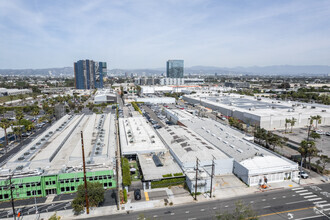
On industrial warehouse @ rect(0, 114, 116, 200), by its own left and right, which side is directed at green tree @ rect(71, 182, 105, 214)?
front

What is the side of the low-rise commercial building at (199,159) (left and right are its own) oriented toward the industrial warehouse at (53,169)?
right

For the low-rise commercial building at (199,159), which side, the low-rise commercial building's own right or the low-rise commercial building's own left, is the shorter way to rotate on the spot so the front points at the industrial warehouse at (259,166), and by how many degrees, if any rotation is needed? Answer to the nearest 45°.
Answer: approximately 90° to the low-rise commercial building's own left

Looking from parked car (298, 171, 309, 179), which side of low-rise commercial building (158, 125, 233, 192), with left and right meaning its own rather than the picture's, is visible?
left

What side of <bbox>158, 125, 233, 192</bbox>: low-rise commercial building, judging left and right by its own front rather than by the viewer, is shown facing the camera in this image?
front

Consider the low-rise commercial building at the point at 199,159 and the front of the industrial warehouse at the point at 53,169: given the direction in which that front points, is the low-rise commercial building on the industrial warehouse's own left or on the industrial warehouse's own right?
on the industrial warehouse's own left

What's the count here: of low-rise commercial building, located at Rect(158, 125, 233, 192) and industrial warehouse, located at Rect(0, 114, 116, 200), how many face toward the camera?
2

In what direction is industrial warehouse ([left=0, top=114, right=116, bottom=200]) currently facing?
toward the camera

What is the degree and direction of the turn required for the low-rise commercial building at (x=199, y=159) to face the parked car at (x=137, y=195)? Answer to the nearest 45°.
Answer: approximately 45° to its right

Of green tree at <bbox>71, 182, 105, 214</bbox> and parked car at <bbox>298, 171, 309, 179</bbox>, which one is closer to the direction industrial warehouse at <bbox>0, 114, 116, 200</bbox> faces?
the green tree

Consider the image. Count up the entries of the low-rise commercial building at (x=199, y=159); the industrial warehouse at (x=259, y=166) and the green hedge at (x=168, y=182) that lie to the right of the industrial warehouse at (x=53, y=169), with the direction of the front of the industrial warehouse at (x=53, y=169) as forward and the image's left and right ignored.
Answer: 0

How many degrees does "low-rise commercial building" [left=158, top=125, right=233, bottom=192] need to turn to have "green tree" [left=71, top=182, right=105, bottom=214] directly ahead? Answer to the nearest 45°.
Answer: approximately 45° to its right

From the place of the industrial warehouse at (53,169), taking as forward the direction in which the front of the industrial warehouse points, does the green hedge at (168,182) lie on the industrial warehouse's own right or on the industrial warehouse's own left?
on the industrial warehouse's own left
